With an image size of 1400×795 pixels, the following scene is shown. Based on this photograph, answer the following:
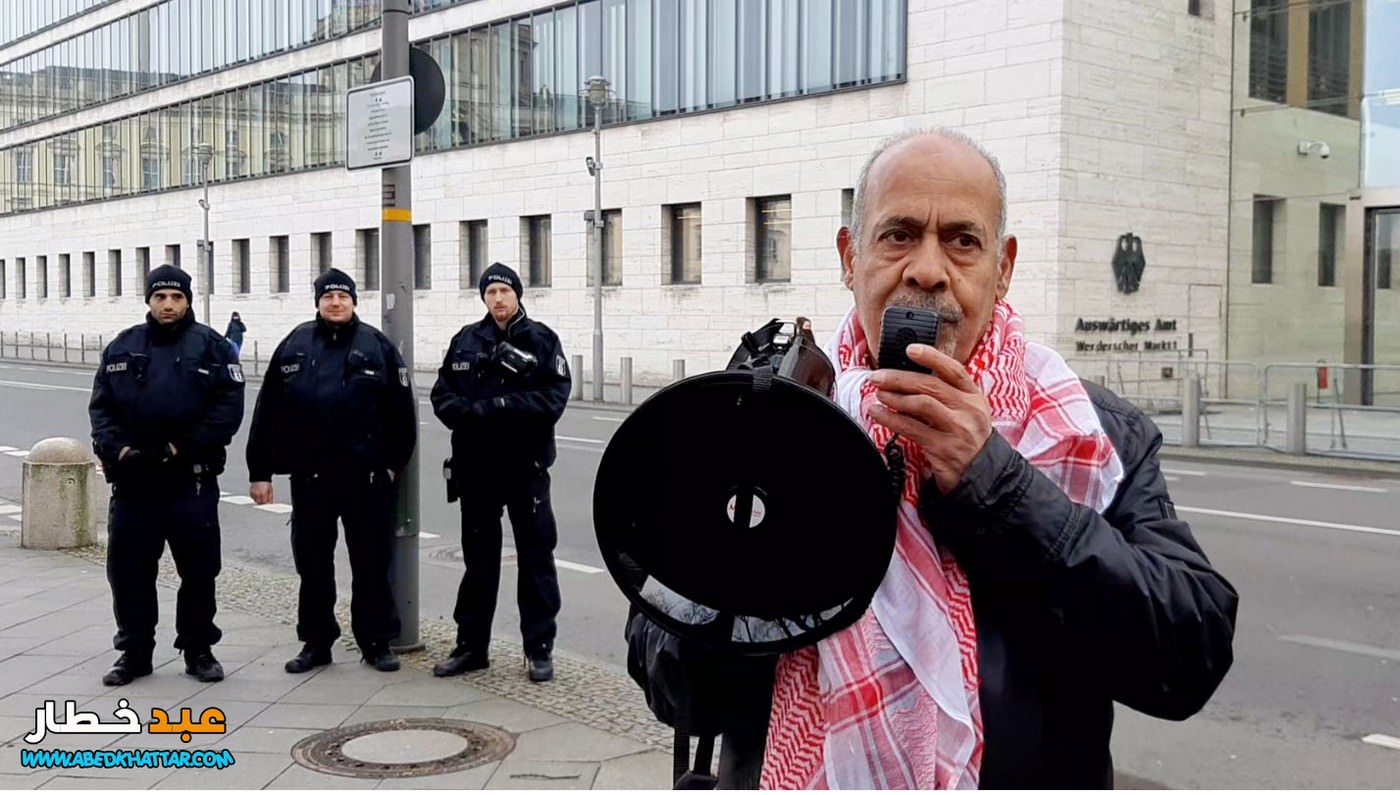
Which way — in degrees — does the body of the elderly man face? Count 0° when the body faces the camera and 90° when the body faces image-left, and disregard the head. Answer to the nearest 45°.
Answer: approximately 0°

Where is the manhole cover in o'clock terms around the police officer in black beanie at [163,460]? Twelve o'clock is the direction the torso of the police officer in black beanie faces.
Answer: The manhole cover is roughly at 11 o'clock from the police officer in black beanie.

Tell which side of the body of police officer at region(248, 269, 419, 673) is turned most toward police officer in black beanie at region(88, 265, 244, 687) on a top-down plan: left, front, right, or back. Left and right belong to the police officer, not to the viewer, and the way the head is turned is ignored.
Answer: right

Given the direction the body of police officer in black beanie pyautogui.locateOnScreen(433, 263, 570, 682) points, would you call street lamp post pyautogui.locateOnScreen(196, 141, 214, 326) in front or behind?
behind

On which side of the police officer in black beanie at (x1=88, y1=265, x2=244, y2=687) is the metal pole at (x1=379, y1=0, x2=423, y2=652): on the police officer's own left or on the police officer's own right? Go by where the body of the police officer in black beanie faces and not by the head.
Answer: on the police officer's own left

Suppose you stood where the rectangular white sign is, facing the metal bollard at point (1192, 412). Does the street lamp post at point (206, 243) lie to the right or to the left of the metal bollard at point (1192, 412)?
left

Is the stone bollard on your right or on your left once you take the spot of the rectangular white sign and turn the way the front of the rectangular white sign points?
on your right

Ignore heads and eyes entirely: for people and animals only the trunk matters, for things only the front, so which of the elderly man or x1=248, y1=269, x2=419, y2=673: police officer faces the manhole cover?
the police officer
